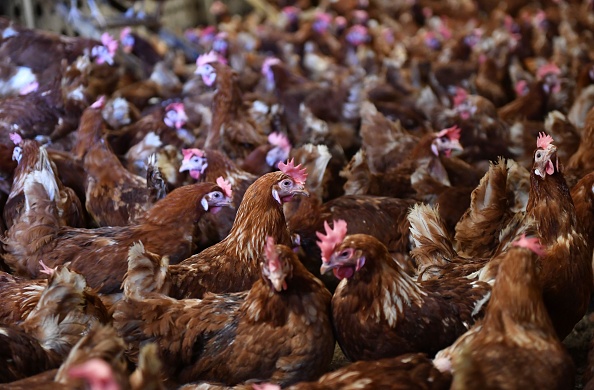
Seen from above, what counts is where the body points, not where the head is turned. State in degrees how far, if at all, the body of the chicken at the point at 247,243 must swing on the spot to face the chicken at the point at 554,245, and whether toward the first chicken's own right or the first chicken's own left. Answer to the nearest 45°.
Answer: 0° — it already faces it

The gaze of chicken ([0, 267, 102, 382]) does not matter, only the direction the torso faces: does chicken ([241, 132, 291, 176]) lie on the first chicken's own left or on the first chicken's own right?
on the first chicken's own right

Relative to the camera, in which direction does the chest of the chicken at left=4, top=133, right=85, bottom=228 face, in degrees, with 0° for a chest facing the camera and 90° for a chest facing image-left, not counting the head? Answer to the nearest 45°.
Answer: approximately 90°

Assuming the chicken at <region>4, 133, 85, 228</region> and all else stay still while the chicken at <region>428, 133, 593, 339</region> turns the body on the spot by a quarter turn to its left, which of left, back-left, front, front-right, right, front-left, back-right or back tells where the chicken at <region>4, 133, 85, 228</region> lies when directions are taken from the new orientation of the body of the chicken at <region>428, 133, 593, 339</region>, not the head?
back-left
